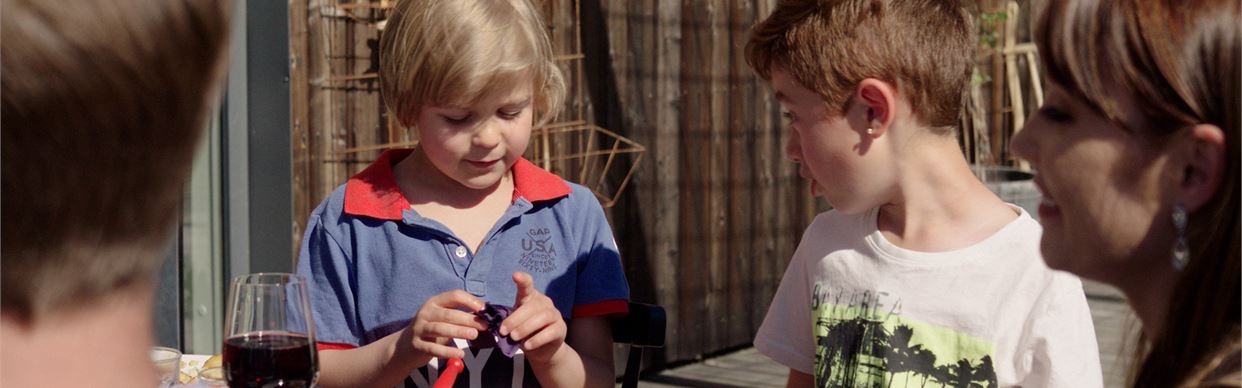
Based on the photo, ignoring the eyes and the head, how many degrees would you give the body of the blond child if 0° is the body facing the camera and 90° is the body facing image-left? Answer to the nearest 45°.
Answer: approximately 0°

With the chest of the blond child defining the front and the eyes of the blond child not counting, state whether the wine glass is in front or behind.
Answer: in front

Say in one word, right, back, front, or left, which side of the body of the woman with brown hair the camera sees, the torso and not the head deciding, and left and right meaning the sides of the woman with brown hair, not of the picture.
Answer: left

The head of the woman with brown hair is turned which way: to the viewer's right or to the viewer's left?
to the viewer's left

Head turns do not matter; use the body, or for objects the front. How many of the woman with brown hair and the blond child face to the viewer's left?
1

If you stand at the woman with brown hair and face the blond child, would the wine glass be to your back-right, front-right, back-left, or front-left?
front-left

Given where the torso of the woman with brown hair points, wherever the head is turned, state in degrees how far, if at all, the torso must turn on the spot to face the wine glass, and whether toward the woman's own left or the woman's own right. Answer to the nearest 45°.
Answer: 0° — they already face it
